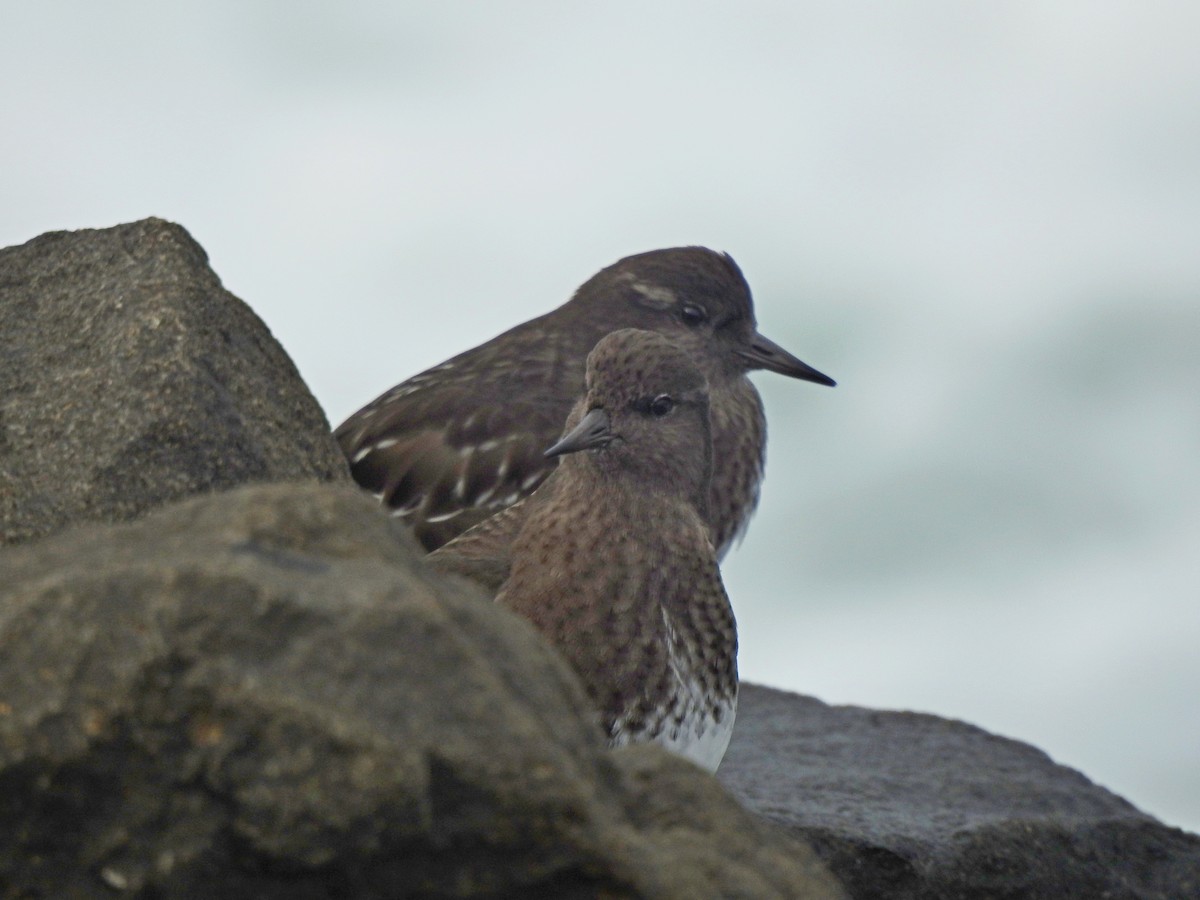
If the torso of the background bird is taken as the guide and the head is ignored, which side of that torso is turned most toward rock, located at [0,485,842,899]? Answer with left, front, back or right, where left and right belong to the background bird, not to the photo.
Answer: right

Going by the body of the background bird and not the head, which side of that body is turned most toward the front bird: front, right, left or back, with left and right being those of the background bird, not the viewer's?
right

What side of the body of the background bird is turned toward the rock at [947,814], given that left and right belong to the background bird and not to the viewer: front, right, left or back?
front

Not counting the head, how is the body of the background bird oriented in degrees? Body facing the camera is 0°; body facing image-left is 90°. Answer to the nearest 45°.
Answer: approximately 270°

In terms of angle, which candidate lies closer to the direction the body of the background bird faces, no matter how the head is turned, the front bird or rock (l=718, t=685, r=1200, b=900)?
the rock

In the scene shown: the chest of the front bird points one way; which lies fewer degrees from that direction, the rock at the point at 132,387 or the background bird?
the rock

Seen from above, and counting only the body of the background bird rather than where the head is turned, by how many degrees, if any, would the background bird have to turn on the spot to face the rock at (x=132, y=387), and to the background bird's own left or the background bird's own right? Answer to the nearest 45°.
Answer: approximately 135° to the background bird's own right

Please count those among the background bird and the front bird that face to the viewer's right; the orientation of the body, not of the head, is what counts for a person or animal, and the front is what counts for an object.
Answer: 1
